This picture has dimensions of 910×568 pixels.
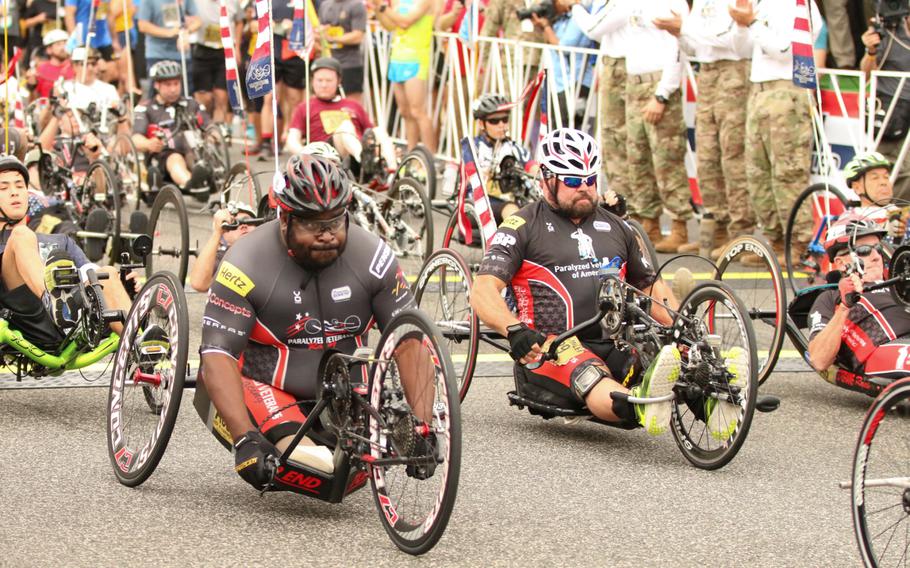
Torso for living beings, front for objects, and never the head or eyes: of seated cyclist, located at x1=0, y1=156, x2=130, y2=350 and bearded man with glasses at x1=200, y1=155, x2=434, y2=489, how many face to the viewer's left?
0

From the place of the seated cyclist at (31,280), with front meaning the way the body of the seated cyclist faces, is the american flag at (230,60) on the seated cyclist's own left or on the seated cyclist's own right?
on the seated cyclist's own left

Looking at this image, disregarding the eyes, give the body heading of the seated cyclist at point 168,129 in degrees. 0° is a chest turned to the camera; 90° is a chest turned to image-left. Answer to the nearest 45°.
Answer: approximately 315°

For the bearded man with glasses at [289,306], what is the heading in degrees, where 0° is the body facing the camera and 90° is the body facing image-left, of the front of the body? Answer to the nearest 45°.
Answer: approximately 315°

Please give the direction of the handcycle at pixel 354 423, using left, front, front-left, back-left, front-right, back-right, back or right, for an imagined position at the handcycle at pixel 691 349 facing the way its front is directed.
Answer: right

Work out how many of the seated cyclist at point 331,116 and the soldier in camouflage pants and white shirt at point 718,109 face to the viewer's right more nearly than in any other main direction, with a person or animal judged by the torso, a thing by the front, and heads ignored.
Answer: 0

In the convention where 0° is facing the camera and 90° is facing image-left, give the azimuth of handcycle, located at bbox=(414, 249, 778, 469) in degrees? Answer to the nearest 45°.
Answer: approximately 315°
